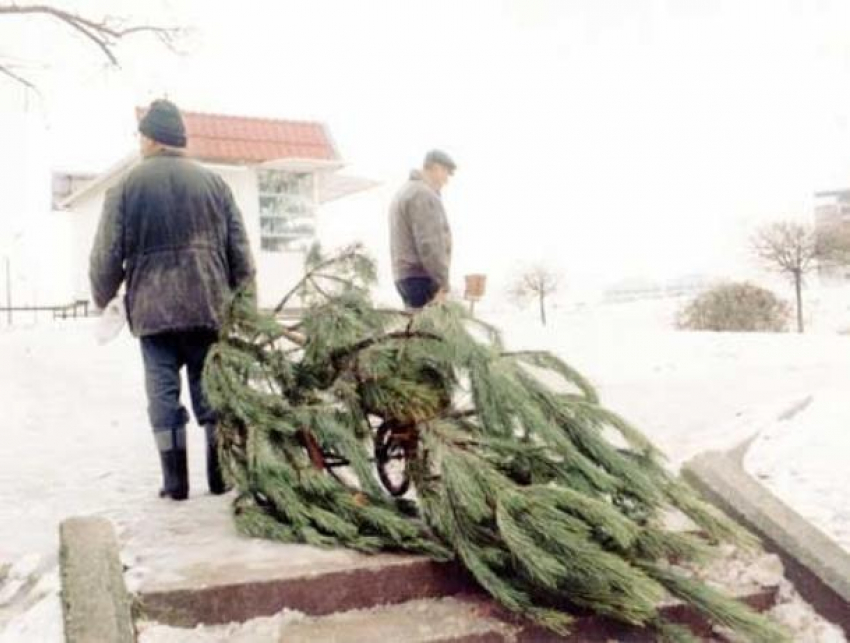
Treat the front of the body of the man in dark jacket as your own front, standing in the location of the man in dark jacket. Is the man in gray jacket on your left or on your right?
on your right

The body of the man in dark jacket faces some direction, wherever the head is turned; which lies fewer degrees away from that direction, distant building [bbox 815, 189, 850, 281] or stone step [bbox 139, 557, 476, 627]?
the distant building

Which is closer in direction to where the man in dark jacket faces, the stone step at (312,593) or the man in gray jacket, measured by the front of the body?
the man in gray jacket

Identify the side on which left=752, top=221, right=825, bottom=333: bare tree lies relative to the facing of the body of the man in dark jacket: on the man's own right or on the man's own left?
on the man's own right

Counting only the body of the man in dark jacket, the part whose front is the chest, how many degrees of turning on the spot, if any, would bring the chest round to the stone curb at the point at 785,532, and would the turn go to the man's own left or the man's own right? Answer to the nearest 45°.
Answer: approximately 135° to the man's own right

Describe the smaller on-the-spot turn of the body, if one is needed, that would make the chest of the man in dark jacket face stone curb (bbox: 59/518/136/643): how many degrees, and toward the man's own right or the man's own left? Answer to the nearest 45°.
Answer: approximately 180°

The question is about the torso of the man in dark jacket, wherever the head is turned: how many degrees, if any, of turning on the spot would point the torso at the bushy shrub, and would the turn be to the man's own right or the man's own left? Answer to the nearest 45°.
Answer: approximately 45° to the man's own right

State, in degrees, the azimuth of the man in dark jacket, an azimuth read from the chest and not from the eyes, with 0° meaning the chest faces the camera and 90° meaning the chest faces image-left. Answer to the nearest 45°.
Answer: approximately 180°

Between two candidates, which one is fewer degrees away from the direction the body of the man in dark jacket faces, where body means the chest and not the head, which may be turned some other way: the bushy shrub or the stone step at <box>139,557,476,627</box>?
the bushy shrub

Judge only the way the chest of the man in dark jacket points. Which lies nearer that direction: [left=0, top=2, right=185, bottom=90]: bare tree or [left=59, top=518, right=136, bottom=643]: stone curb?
the bare tree

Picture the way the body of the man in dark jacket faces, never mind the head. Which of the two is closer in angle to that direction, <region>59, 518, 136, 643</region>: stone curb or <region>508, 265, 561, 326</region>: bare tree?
the bare tree

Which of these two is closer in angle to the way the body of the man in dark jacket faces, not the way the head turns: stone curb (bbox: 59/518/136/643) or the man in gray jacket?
the man in gray jacket
